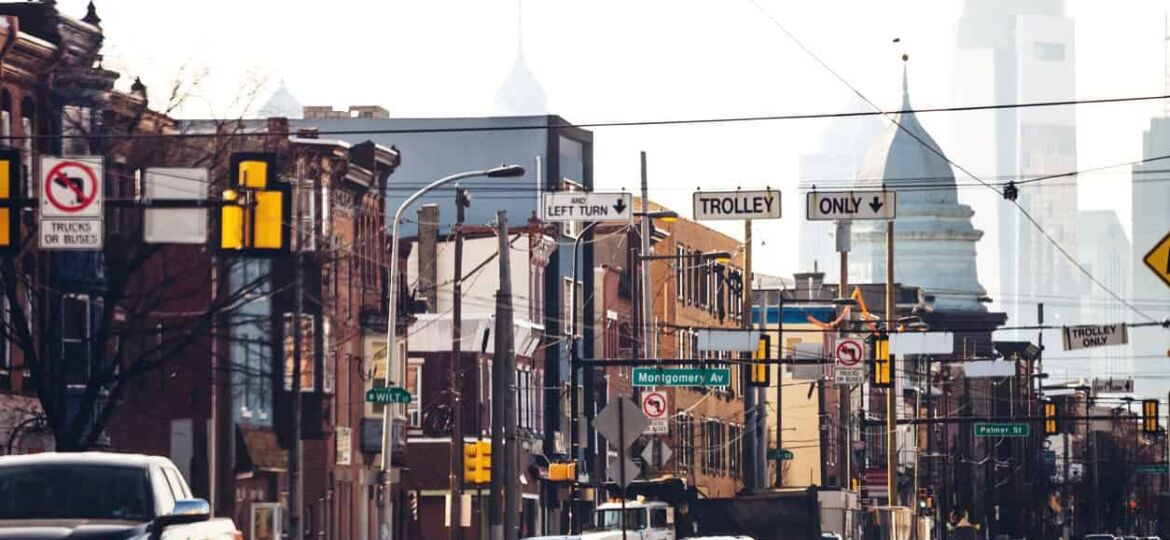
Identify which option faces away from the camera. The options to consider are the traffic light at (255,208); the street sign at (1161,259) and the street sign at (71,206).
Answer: the traffic light

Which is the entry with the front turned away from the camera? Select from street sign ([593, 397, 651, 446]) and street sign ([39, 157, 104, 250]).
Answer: street sign ([593, 397, 651, 446])

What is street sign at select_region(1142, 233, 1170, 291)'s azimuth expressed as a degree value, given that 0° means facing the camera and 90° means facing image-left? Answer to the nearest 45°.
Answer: approximately 0°

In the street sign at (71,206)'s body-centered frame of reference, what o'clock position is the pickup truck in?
The pickup truck is roughly at 12 o'clock from the street sign.

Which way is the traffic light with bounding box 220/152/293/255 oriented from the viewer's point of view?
away from the camera

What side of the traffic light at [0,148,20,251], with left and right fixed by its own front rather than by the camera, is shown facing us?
back

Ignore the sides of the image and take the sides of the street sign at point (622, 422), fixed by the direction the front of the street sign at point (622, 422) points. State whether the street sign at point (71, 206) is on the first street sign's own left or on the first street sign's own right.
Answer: on the first street sign's own left

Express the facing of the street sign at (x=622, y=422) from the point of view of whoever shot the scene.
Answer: facing away from the viewer

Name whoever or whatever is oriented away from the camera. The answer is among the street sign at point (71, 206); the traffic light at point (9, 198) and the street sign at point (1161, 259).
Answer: the traffic light

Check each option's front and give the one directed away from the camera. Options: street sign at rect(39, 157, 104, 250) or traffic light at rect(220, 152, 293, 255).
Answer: the traffic light

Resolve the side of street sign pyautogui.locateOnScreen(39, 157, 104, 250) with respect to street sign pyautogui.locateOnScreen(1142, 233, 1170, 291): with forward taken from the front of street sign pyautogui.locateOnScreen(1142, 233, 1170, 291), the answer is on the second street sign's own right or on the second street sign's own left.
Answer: on the second street sign's own right
